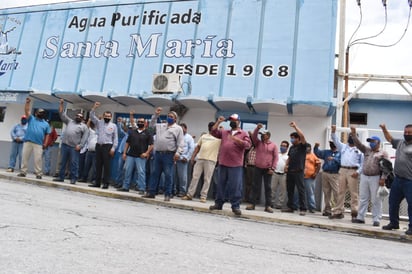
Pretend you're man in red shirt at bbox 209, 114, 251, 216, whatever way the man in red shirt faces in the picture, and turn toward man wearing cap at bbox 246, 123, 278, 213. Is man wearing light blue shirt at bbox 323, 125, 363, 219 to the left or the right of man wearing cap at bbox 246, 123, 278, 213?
right

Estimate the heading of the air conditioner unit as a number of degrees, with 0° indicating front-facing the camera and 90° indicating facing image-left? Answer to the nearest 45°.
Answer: approximately 0°

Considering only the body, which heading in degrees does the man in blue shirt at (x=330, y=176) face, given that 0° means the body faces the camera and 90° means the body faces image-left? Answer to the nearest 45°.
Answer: approximately 45°

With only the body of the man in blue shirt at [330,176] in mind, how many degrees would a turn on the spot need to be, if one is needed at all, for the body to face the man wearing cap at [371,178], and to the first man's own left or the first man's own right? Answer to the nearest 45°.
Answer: approximately 90° to the first man's own left

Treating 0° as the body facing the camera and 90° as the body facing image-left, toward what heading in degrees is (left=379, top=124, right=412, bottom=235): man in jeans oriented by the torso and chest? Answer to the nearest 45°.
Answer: approximately 45°
